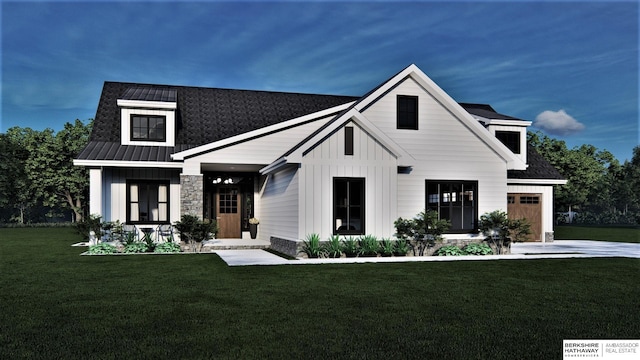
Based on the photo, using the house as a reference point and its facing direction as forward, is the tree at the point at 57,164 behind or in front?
behind

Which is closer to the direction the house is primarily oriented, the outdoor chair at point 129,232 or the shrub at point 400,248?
the shrub

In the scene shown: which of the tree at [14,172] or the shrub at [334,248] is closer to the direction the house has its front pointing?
the shrub

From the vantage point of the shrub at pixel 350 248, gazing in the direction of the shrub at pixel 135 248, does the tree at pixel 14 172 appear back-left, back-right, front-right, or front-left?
front-right

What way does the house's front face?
toward the camera

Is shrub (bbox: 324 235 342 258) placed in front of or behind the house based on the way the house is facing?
in front

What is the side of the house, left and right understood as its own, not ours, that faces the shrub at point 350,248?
front

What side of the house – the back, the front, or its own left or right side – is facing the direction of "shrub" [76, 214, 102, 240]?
right

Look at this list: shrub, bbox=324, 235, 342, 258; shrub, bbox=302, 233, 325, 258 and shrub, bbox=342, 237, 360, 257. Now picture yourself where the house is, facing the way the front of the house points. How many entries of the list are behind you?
0

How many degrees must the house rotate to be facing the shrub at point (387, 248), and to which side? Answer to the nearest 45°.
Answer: approximately 45° to its left

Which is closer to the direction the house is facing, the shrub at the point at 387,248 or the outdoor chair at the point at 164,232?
the shrub
